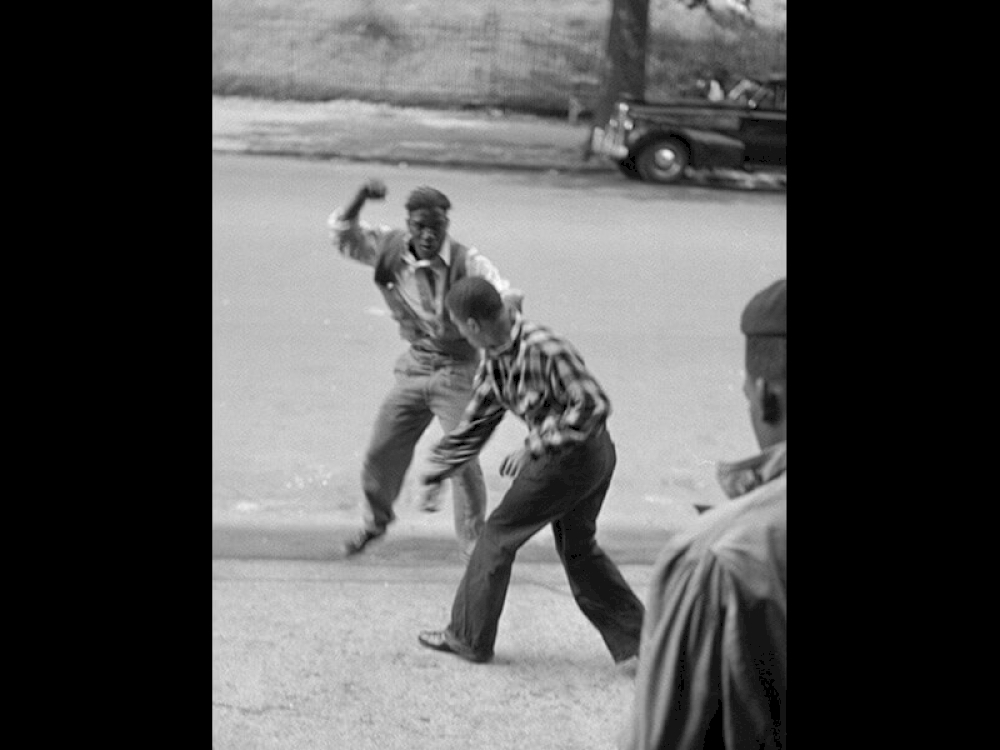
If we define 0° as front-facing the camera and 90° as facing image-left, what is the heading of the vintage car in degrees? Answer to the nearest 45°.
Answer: approximately 90°

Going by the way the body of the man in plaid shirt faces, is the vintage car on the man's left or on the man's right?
on the man's right

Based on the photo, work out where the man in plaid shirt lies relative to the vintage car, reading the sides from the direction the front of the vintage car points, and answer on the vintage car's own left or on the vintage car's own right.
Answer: on the vintage car's own left
